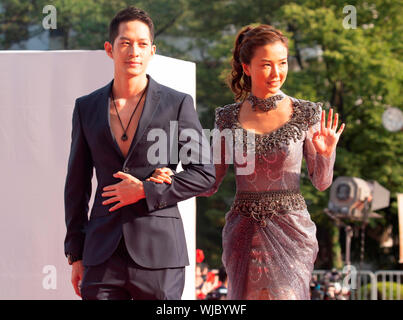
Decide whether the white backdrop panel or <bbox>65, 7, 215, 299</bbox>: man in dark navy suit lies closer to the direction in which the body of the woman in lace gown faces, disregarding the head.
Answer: the man in dark navy suit

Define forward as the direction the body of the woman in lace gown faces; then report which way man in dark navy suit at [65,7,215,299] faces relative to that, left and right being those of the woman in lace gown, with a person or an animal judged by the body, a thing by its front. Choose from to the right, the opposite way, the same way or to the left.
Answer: the same way

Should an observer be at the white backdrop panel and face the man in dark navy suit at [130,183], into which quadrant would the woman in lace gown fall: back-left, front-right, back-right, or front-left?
front-left

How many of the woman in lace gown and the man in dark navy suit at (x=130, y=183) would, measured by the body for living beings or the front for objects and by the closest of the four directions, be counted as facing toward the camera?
2

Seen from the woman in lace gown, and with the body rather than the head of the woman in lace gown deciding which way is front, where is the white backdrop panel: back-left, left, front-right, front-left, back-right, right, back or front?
back-right

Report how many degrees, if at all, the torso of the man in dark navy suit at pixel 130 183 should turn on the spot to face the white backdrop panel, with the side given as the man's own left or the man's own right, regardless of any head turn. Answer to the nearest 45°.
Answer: approximately 180°

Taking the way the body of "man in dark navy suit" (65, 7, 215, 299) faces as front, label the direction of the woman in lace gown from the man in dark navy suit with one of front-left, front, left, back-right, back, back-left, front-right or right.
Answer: back-left

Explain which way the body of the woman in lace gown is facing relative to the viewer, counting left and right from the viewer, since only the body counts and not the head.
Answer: facing the viewer

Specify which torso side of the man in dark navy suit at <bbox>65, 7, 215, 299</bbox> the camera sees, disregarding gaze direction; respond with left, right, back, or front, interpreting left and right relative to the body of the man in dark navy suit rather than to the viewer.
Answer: front

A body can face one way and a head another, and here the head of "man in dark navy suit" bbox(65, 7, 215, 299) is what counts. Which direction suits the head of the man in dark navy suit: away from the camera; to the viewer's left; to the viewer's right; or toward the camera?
toward the camera

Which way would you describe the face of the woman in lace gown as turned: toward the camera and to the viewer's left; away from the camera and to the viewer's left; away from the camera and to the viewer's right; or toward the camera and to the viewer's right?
toward the camera and to the viewer's right
